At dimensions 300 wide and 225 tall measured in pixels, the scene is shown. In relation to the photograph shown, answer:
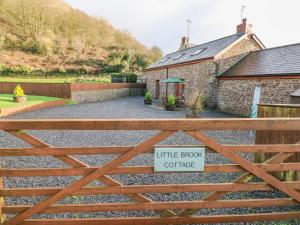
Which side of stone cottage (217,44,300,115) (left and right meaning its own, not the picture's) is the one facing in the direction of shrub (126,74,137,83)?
right

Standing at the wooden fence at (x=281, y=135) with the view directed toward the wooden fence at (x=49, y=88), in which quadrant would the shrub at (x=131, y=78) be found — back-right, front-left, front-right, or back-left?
front-right

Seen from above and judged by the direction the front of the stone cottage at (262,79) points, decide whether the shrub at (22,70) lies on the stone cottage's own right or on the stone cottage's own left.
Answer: on the stone cottage's own right

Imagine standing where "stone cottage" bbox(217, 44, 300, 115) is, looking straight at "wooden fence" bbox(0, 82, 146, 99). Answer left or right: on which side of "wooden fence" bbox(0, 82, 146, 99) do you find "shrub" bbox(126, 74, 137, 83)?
right

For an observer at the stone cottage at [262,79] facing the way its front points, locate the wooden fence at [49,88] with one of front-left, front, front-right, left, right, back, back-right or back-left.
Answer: front-right

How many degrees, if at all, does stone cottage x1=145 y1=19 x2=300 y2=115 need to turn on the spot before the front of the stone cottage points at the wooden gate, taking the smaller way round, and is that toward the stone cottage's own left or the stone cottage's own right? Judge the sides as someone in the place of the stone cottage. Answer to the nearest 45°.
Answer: approximately 45° to the stone cottage's own left

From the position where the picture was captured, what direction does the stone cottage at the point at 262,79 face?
facing the viewer and to the left of the viewer

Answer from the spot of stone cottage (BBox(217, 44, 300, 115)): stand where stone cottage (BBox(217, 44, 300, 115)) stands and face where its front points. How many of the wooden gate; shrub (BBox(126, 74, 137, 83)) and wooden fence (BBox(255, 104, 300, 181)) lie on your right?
1

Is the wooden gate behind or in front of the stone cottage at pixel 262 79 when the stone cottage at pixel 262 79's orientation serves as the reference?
in front

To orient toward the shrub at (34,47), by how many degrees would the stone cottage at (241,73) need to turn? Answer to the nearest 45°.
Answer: approximately 90° to its right
